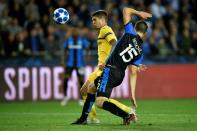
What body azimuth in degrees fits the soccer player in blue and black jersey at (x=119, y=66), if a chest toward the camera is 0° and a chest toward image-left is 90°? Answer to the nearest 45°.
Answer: approximately 135°
